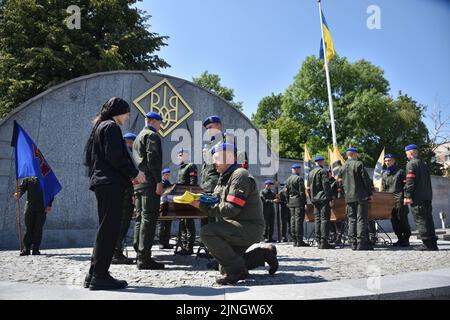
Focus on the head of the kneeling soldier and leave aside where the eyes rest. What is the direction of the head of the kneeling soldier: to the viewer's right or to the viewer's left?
to the viewer's left

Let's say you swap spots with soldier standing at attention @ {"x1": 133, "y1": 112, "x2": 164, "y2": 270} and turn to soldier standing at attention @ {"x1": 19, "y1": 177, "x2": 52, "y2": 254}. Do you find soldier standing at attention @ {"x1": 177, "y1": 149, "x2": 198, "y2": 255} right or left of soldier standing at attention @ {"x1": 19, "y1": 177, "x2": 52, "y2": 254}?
right

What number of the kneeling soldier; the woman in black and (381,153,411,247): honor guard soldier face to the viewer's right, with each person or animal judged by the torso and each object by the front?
1

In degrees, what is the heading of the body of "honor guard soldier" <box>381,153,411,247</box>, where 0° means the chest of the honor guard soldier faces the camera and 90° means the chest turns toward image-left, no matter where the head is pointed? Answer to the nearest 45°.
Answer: approximately 45°

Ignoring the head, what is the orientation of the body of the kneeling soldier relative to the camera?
to the viewer's left
